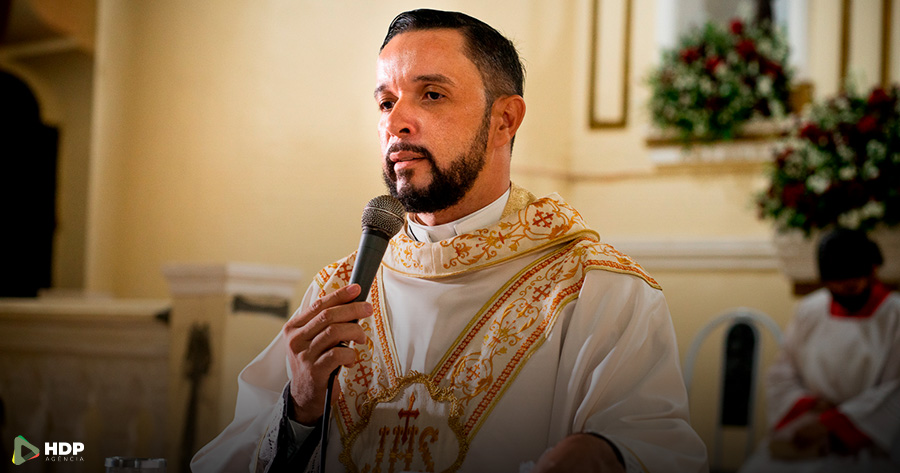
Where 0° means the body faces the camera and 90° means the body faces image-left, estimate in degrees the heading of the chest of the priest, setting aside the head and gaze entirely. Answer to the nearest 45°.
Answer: approximately 45°

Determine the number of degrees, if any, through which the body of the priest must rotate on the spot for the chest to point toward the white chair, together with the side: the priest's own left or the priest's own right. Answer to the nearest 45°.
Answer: approximately 180°

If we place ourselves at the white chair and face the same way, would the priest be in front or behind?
in front

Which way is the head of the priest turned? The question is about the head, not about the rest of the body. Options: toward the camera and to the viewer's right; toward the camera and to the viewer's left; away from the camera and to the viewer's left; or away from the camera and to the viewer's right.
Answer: toward the camera and to the viewer's left

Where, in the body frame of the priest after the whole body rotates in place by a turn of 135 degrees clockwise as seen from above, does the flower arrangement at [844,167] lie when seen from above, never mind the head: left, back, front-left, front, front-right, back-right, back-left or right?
front-right

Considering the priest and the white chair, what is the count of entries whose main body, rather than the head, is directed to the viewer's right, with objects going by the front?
0

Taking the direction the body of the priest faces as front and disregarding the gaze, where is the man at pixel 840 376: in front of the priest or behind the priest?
behind

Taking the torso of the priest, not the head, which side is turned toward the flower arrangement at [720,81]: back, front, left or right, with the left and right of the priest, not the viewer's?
back

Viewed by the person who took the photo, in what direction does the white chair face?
facing the viewer

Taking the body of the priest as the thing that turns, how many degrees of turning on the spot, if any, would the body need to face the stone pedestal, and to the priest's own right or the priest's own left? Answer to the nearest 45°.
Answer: approximately 90° to the priest's own right

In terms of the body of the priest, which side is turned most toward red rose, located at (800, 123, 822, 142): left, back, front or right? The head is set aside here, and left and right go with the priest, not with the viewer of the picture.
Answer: back

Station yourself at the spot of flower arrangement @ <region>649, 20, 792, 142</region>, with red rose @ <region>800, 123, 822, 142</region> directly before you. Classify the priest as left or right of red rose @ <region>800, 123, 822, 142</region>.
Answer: right

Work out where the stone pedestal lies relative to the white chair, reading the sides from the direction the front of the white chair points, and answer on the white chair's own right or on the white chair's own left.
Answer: on the white chair's own right
